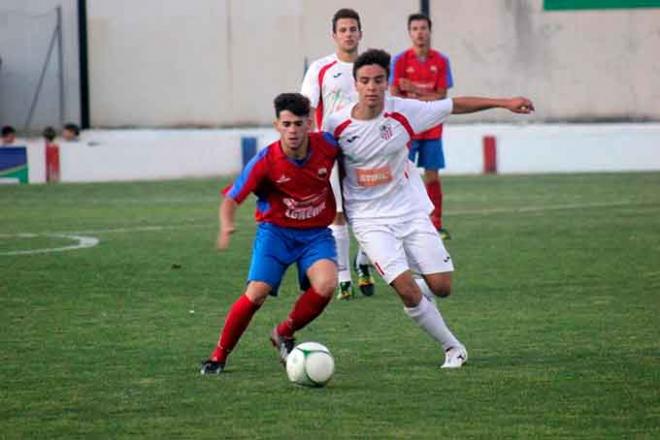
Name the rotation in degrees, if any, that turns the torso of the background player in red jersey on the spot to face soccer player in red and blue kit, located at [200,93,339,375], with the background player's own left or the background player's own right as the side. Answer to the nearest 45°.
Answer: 0° — they already face them

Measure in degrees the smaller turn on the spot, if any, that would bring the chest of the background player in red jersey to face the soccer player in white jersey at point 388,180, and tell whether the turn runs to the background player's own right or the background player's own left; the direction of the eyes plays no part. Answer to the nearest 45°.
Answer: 0° — they already face them

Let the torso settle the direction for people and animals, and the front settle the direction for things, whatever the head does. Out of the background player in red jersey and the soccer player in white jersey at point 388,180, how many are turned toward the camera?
2

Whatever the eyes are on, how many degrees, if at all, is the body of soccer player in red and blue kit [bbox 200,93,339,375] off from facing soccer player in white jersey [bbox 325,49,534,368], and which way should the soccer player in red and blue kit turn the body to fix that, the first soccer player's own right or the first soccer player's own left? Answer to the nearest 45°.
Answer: approximately 135° to the first soccer player's own left

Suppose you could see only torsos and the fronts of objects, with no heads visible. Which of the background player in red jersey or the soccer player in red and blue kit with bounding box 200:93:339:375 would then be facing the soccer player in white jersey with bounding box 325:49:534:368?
the background player in red jersey

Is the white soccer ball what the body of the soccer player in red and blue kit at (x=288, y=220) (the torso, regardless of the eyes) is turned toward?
yes

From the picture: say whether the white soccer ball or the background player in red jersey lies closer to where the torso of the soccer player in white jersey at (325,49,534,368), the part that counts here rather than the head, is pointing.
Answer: the white soccer ball

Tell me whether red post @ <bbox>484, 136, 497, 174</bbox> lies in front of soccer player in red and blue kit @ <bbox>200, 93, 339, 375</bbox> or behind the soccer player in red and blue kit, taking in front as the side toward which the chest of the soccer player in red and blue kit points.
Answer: behind

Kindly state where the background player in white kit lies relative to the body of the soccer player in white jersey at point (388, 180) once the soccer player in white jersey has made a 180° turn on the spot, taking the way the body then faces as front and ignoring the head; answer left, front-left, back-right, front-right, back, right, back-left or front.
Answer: front

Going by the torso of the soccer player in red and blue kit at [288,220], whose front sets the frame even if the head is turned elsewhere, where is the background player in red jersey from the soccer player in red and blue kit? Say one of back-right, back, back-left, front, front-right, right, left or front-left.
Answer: back

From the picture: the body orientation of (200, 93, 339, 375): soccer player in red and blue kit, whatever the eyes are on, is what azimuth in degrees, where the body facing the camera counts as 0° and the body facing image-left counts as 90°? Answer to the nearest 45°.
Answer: approximately 0°

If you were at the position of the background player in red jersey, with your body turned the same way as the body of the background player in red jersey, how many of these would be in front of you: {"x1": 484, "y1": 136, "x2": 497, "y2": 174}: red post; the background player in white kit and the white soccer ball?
2

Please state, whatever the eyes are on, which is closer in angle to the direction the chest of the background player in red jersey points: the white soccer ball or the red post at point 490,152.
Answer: the white soccer ball

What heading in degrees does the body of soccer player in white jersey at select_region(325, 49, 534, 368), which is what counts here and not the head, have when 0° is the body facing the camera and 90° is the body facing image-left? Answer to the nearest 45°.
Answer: approximately 0°

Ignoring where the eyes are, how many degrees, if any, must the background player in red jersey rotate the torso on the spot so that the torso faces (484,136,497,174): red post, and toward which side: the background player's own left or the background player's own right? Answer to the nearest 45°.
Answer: approximately 180°

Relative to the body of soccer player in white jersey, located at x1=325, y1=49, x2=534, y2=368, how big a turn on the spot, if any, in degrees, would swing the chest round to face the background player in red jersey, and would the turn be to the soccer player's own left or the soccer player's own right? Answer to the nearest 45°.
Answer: approximately 180°
